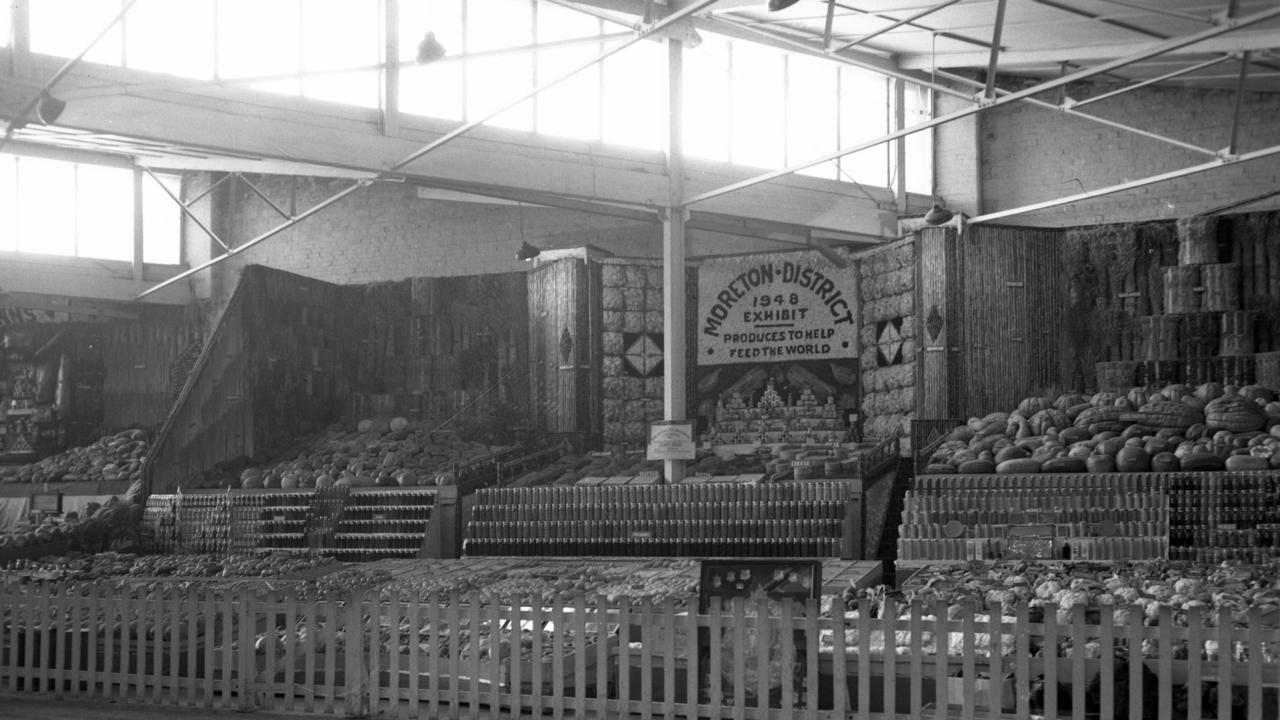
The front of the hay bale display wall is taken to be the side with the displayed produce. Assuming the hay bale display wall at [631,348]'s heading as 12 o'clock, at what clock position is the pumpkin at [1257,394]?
The pumpkin is roughly at 10 o'clock from the hay bale display wall.

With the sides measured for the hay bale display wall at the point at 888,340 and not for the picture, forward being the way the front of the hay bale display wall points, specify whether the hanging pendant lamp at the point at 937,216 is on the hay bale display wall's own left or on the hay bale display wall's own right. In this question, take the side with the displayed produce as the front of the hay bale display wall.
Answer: on the hay bale display wall's own left

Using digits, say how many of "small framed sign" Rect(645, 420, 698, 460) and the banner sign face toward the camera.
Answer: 2

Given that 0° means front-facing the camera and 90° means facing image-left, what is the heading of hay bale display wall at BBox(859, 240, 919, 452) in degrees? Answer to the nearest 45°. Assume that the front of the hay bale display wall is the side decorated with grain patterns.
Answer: approximately 45°

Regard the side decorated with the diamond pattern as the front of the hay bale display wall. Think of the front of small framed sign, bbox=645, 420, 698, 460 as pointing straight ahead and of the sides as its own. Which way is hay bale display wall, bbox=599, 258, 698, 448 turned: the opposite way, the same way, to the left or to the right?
the same way

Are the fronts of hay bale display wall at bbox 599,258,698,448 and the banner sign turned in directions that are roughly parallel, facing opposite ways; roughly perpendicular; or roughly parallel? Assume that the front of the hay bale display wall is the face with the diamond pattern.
roughly parallel

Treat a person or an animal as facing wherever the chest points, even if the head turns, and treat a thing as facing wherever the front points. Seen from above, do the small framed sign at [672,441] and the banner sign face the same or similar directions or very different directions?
same or similar directions

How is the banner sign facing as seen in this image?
toward the camera

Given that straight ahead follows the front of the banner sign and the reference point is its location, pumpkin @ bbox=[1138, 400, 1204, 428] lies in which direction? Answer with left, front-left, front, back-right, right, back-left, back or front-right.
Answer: front-left

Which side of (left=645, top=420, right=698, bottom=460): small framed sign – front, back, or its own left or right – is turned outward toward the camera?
front

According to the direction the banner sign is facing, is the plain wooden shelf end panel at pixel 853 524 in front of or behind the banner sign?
in front

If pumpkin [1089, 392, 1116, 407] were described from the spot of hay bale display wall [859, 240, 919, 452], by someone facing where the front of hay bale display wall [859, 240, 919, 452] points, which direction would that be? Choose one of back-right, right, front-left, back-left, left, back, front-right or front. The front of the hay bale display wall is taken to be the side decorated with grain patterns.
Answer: left

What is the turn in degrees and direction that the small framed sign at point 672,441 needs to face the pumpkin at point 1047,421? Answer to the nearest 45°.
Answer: approximately 90° to its left

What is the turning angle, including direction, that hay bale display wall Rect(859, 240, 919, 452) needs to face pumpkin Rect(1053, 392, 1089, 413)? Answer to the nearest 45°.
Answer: approximately 90° to its left

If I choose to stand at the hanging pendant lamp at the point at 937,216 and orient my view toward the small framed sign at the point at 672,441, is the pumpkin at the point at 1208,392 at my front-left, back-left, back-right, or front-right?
back-left

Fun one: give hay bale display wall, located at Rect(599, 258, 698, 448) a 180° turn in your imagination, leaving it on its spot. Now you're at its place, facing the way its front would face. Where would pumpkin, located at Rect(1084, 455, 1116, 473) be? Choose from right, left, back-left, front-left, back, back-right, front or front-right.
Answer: back-right

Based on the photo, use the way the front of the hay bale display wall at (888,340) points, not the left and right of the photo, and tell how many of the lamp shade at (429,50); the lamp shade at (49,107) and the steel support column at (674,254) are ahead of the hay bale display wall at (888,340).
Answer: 3

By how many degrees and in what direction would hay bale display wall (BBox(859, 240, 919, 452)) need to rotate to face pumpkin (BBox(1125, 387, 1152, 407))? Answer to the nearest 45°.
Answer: approximately 90° to its left
